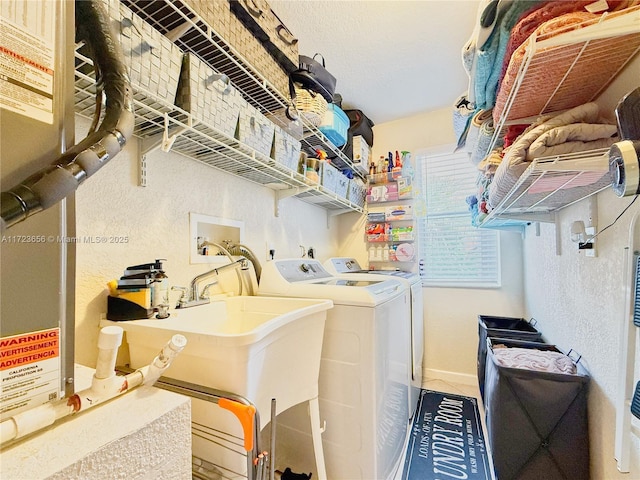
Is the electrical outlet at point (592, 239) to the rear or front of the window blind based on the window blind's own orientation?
to the front

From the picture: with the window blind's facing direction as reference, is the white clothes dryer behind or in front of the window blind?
in front

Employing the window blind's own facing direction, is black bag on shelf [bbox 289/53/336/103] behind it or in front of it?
in front

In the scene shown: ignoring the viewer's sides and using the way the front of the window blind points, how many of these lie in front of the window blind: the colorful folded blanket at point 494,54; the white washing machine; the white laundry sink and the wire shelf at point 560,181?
4

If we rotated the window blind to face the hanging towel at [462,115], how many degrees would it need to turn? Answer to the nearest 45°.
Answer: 0° — it already faces it

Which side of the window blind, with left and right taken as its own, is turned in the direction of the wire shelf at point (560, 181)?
front

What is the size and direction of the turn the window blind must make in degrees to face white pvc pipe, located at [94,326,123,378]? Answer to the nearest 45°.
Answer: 0° — it already faces it

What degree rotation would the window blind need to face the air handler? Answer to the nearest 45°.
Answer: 0° — it already faces it

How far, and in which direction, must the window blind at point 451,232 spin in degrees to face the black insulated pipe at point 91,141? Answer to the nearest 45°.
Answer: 0° — it already faces it

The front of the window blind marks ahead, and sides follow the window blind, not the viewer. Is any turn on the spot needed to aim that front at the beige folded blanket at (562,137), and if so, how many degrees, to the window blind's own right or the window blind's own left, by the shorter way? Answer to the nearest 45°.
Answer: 0° — it already faces it

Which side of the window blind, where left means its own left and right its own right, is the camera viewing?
front
